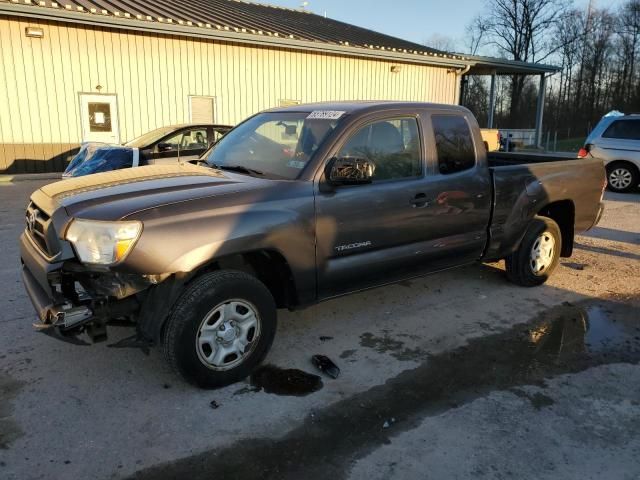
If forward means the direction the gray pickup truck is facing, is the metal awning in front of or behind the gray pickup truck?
behind

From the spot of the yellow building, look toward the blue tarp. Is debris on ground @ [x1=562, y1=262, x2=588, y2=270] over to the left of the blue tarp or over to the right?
left

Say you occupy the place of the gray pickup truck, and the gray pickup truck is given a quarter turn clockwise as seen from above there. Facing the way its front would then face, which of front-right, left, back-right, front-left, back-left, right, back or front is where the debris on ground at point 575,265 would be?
right

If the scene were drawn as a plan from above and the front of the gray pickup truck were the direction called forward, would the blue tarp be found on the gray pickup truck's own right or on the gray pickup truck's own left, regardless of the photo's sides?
on the gray pickup truck's own right

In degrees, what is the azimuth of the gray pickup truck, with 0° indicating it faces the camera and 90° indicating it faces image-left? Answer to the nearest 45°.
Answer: approximately 45°

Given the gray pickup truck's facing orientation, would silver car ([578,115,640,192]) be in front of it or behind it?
behind
